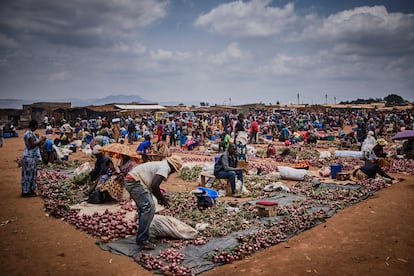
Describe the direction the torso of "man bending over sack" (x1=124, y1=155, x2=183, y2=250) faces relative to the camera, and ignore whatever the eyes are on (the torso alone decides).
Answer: to the viewer's right

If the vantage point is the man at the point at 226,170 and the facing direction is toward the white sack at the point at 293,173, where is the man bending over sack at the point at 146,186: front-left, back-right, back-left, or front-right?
back-right

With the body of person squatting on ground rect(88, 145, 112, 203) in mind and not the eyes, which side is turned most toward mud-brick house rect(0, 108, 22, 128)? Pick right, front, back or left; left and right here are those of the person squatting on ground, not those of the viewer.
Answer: right

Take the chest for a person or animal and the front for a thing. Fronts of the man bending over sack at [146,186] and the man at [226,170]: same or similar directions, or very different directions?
same or similar directions

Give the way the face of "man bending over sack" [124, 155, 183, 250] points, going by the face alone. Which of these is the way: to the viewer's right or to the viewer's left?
to the viewer's right
